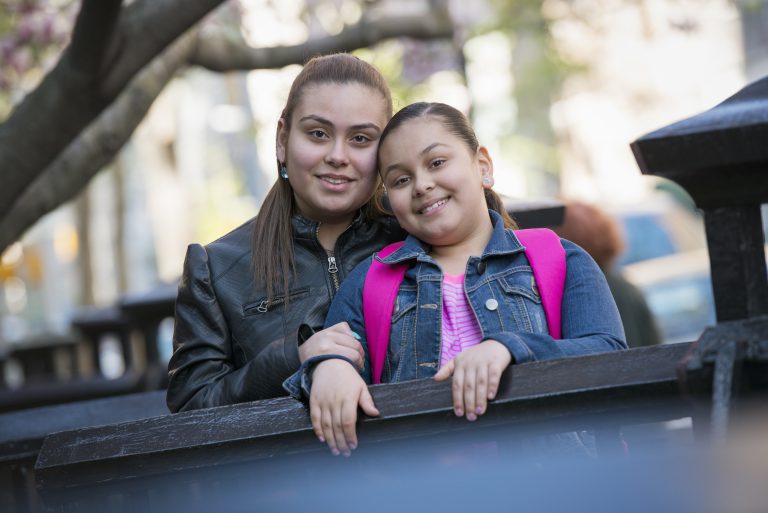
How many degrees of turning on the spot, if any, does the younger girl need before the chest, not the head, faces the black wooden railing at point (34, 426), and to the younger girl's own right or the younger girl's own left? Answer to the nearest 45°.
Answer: approximately 135° to the younger girl's own right

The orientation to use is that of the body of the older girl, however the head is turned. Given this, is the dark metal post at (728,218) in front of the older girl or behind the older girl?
in front

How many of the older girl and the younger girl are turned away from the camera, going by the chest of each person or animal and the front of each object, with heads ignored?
0

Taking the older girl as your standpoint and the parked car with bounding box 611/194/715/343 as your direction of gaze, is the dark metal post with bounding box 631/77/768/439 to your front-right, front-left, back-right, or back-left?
back-right

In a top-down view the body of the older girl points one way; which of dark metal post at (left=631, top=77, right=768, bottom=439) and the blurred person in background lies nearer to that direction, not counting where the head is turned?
the dark metal post

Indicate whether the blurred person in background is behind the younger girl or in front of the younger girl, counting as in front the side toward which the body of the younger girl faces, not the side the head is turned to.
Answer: behind

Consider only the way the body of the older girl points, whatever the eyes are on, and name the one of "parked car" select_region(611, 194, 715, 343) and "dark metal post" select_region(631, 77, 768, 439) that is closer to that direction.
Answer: the dark metal post

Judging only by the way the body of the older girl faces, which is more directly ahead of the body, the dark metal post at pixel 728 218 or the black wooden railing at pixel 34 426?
the dark metal post

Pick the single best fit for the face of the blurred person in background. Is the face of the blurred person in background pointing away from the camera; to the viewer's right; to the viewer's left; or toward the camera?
away from the camera

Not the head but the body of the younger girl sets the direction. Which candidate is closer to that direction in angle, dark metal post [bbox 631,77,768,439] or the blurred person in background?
the dark metal post

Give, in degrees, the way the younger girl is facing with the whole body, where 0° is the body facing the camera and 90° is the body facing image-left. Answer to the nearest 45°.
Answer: approximately 0°

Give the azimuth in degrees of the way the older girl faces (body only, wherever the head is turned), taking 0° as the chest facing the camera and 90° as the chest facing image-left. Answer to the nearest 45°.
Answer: approximately 315°
